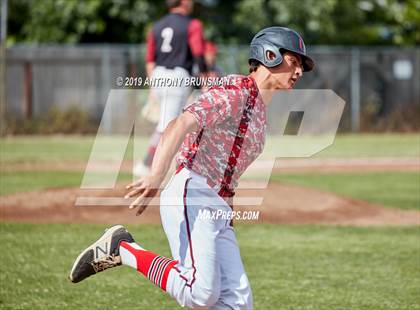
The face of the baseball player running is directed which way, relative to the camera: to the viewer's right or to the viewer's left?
to the viewer's right

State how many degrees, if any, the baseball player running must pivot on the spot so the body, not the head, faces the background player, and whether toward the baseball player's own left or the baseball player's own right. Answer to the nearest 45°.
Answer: approximately 135° to the baseball player's own left

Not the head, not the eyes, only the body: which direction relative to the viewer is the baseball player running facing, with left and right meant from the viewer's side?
facing the viewer and to the right of the viewer
